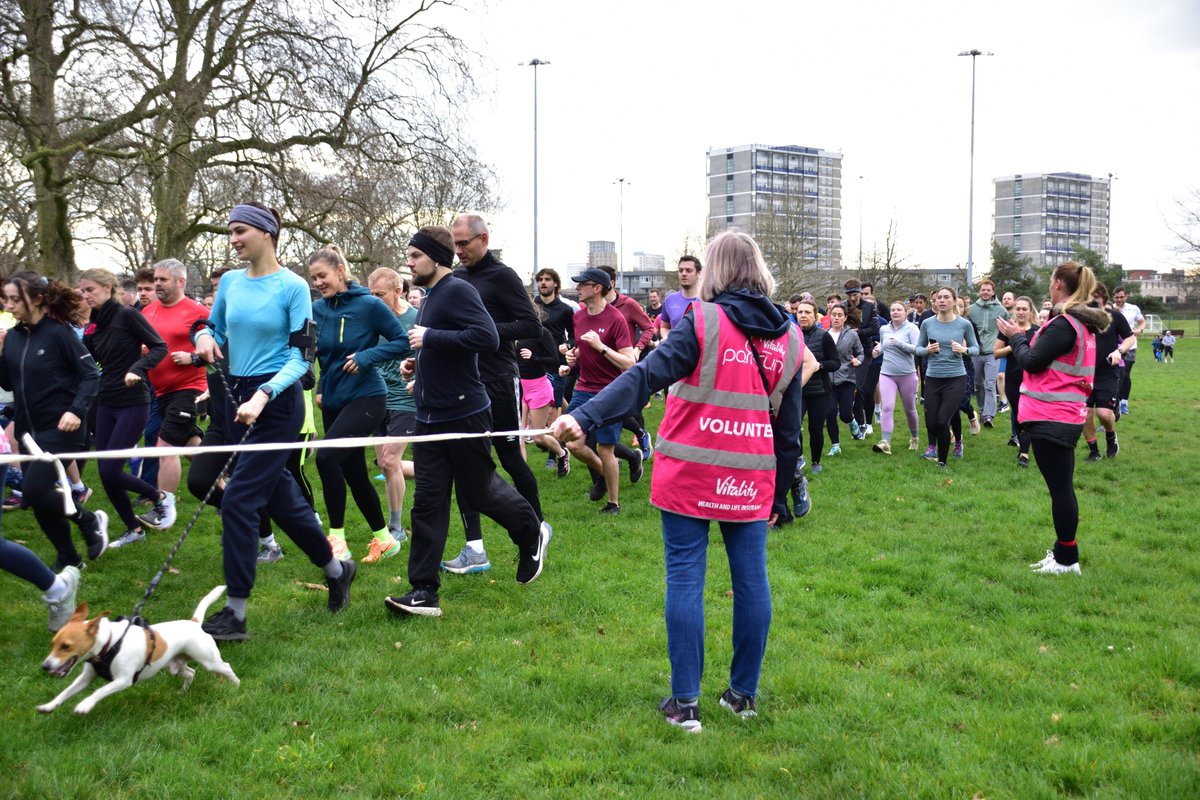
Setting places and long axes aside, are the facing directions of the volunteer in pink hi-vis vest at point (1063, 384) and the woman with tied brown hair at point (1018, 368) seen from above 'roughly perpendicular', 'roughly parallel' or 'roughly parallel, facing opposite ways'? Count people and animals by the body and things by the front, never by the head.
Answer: roughly perpendicular

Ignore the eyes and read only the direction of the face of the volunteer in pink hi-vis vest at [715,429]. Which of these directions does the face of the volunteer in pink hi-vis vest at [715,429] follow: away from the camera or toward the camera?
away from the camera

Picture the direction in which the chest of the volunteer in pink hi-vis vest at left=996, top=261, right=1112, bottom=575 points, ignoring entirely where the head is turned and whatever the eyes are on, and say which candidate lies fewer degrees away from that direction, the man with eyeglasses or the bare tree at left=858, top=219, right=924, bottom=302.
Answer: the man with eyeglasses

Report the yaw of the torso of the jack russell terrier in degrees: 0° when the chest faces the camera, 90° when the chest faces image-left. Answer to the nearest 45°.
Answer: approximately 90°

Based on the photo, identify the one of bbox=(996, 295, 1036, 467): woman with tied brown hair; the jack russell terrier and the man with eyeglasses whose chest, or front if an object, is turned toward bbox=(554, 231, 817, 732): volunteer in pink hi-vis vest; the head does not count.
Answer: the woman with tied brown hair

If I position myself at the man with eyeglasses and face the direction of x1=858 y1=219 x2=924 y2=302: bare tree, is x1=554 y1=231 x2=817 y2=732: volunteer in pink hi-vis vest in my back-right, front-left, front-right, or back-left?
back-right

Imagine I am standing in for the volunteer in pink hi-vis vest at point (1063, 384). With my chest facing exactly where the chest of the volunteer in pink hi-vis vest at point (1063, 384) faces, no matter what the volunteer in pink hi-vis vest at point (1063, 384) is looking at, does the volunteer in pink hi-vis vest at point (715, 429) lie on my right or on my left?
on my left

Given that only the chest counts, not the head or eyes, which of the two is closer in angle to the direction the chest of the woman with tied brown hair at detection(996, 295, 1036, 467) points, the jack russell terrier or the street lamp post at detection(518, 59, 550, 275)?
the jack russell terrier

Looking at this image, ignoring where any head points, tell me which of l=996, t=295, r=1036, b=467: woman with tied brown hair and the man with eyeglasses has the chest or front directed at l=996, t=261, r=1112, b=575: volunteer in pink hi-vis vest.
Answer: the woman with tied brown hair

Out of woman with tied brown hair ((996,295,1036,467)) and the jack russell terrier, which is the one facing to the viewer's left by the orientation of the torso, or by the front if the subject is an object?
the jack russell terrier

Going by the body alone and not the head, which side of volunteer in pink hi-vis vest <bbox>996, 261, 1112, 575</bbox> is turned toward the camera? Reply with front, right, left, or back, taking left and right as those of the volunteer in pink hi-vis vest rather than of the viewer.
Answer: left
